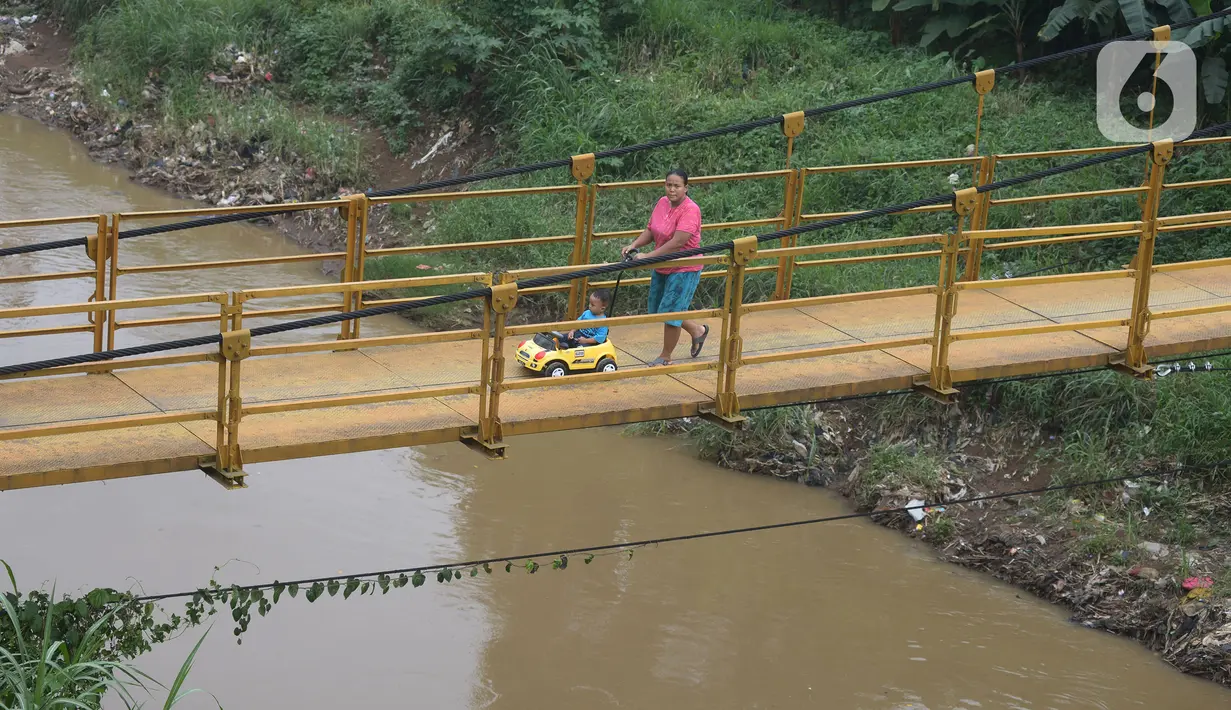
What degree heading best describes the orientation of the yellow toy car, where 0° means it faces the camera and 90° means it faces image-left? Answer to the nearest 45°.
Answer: approximately 45°

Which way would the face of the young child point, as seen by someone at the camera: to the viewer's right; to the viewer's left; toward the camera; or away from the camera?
to the viewer's left

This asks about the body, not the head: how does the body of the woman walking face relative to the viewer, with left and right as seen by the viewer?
facing the viewer and to the left of the viewer

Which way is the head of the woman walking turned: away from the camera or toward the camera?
toward the camera

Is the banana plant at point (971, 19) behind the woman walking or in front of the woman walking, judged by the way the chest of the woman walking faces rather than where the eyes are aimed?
behind

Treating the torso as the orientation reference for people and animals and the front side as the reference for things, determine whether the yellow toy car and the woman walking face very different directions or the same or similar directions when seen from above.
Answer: same or similar directions

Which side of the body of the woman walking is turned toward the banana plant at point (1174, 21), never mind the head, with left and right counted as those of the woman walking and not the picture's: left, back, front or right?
back

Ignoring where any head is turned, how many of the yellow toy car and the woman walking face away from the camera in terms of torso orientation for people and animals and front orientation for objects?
0
